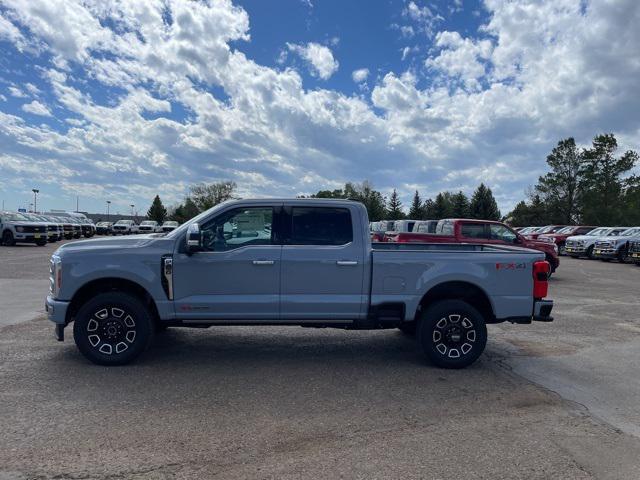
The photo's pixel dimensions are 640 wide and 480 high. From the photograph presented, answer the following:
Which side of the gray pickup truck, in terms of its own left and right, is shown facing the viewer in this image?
left
